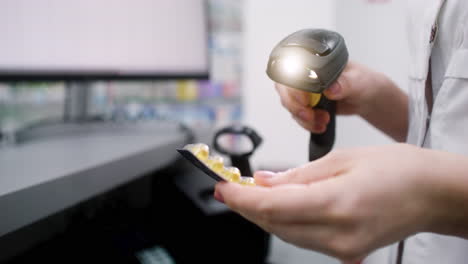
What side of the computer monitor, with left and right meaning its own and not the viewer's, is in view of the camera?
front
